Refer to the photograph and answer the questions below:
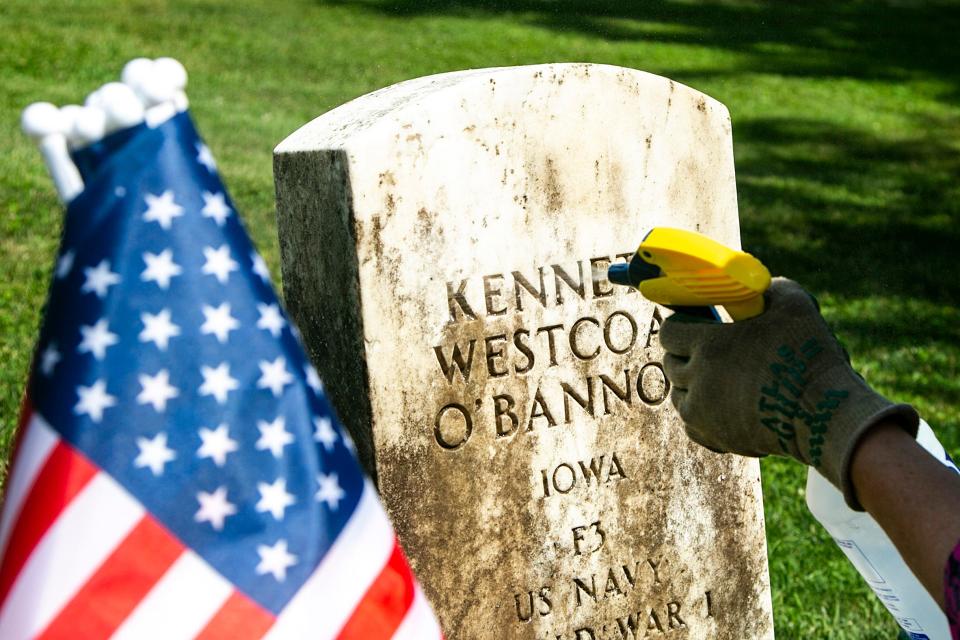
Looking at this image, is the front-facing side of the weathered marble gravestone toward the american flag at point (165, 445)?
no

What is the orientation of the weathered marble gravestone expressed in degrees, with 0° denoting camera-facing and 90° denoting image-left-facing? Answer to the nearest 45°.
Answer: approximately 315°
